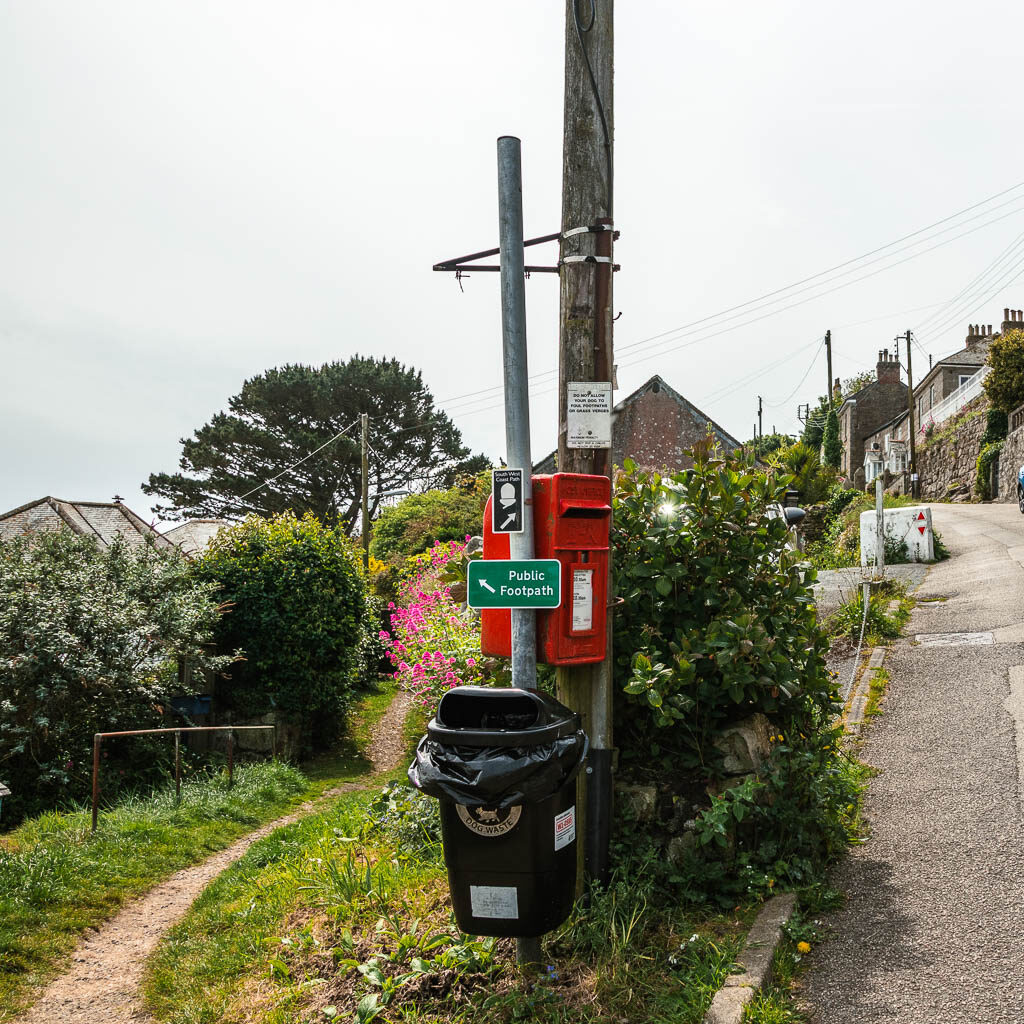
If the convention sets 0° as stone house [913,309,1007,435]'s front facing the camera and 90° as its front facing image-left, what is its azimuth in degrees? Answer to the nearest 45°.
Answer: approximately 45°

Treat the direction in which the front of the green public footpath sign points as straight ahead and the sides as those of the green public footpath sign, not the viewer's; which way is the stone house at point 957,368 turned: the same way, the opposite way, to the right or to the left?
to the right

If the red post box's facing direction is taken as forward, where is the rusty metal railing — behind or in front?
behind

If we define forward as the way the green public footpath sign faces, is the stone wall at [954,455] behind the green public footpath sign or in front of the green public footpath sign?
behind

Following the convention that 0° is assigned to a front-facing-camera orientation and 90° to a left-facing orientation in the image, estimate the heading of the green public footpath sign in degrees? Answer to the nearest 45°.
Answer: approximately 0°

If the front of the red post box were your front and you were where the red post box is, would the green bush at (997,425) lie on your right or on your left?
on your left

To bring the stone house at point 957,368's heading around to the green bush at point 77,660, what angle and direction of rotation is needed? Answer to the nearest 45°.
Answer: approximately 45° to its left

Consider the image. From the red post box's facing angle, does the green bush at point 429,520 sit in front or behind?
behind

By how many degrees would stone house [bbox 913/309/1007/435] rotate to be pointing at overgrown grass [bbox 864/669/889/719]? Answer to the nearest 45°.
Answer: approximately 45° to its left

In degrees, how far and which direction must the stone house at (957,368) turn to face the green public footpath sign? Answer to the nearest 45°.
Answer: approximately 45° to its left

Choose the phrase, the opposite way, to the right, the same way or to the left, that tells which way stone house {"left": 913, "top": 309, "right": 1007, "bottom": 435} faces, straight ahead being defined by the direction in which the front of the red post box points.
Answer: to the right

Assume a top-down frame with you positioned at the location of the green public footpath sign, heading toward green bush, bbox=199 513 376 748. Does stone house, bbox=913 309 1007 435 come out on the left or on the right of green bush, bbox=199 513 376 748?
right

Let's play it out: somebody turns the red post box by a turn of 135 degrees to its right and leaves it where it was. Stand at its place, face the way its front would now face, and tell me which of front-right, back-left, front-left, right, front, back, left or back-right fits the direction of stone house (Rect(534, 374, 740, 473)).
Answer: right

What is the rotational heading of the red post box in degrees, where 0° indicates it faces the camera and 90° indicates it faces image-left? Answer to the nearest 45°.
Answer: approximately 315°
